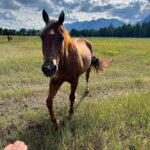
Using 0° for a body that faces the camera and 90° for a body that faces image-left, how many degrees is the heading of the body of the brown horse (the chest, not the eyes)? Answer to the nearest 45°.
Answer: approximately 45°
